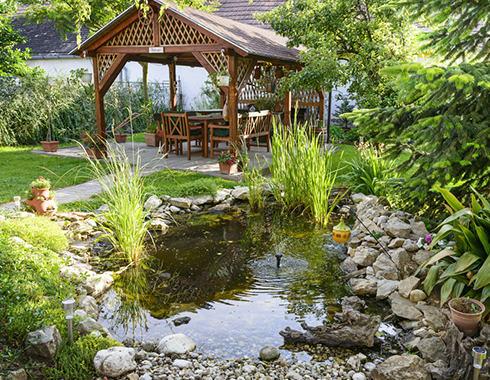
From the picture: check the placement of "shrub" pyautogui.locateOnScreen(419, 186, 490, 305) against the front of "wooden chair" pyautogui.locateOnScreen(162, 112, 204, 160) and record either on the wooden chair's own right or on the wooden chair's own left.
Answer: on the wooden chair's own right

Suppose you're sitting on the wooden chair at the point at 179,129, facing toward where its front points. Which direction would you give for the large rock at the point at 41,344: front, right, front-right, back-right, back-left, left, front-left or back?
back-right

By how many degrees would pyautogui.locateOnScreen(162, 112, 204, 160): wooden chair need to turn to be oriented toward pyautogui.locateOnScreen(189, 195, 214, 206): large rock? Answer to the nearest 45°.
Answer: approximately 135° to its right

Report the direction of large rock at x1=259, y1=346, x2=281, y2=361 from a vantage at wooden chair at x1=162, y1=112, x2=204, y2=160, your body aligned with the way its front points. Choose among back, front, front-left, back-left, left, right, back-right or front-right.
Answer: back-right

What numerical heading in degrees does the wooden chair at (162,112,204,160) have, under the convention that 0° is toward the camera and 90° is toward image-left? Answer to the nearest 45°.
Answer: approximately 225°

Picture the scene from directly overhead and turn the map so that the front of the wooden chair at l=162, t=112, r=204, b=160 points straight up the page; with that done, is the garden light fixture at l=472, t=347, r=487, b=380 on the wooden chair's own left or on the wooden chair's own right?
on the wooden chair's own right

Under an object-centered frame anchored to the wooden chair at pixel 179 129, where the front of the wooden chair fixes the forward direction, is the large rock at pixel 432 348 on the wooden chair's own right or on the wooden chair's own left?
on the wooden chair's own right

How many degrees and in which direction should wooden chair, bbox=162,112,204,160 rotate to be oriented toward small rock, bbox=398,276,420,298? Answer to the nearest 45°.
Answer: approximately 135° to its right

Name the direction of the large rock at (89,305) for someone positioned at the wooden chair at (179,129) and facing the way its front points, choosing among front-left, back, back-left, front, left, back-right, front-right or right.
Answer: back-right

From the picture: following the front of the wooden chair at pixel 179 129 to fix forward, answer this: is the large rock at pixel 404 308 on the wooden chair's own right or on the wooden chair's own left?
on the wooden chair's own right

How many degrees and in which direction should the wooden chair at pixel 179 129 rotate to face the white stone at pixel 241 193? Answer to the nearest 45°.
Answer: approximately 135° to its right

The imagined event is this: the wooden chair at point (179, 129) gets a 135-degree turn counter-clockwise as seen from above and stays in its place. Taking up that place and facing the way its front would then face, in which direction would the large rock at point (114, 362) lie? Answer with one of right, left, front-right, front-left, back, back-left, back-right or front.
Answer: left

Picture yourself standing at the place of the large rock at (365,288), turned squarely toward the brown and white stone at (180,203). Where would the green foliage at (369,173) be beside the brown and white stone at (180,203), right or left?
right
